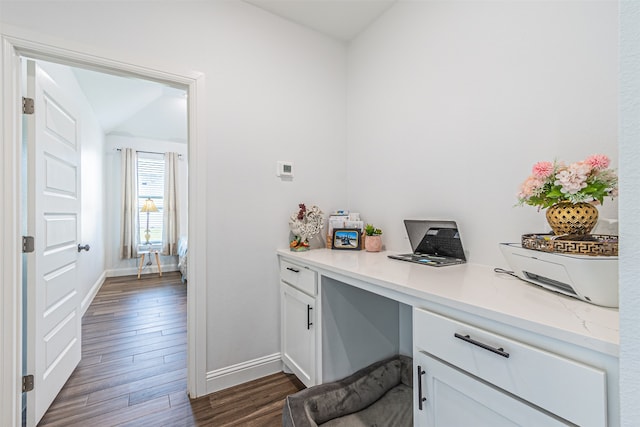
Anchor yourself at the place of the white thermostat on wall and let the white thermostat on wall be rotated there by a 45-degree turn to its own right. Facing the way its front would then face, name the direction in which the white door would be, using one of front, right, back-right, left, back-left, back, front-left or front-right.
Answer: right

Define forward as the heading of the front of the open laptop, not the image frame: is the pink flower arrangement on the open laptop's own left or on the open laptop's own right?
on the open laptop's own left

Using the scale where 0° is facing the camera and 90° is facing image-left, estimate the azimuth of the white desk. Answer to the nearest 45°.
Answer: approximately 45°

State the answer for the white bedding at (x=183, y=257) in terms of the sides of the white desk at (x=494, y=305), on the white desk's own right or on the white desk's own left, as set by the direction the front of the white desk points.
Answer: on the white desk's own right

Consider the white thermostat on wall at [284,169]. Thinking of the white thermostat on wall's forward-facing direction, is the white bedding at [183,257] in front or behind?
behind

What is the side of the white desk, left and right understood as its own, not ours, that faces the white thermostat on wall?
right

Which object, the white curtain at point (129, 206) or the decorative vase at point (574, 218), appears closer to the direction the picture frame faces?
the decorative vase
